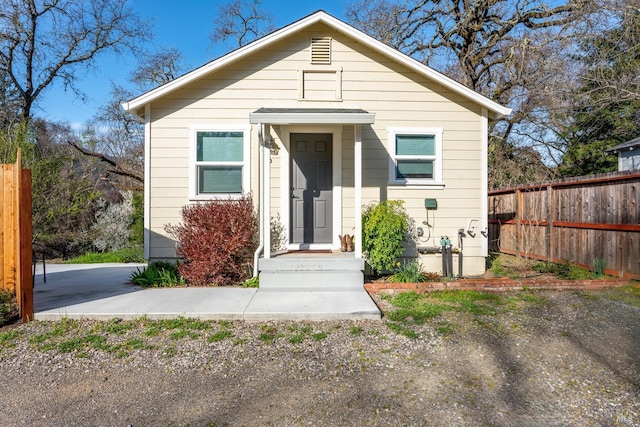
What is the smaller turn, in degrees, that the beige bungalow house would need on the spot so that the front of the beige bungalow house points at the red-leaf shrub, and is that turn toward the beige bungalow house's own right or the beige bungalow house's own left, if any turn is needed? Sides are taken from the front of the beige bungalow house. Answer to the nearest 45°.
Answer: approximately 45° to the beige bungalow house's own right

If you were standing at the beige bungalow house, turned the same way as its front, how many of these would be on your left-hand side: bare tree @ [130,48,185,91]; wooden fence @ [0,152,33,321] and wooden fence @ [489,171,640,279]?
1

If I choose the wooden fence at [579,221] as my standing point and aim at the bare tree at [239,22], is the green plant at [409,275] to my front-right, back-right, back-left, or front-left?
front-left

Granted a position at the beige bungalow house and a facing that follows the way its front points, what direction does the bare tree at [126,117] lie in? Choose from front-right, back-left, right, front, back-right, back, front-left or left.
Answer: back-right

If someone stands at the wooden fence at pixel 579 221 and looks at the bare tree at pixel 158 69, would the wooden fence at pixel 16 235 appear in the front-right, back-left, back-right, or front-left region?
front-left

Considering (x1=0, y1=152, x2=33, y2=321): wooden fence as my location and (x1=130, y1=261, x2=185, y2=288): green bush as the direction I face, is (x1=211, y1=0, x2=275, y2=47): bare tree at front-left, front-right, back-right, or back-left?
front-left

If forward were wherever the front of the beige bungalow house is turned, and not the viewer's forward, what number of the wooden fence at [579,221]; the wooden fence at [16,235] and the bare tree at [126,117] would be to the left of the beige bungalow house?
1

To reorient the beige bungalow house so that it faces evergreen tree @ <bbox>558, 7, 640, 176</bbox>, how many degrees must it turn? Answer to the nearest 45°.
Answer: approximately 135° to its left

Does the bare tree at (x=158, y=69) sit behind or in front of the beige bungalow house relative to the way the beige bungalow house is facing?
behind

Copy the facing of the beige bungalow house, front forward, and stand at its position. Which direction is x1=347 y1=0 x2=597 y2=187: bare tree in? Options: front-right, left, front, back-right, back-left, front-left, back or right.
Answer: back-left

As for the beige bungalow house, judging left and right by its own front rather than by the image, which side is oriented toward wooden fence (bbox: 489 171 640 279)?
left

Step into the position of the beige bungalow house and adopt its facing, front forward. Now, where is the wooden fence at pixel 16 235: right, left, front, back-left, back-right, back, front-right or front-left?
front-right

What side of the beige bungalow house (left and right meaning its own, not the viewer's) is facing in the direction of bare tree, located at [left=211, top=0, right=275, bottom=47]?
back

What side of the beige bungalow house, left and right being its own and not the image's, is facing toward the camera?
front
